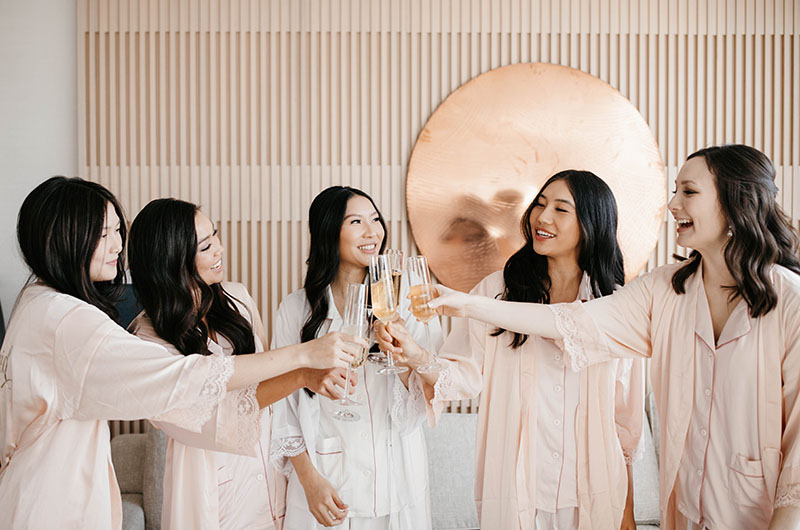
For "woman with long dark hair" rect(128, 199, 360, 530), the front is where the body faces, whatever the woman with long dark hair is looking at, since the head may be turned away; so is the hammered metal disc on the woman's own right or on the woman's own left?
on the woman's own left

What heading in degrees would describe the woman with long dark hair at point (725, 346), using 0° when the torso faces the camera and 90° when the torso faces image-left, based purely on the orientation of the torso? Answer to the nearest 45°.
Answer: approximately 45°

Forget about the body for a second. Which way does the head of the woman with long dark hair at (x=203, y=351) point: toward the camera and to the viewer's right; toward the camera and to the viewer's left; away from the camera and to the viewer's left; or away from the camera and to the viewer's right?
toward the camera and to the viewer's right

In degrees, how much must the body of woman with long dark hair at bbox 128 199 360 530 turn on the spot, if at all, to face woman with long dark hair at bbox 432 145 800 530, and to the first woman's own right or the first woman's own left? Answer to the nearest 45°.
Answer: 0° — they already face them

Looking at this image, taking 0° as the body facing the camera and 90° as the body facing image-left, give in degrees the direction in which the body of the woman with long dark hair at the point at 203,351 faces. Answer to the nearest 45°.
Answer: approximately 315°

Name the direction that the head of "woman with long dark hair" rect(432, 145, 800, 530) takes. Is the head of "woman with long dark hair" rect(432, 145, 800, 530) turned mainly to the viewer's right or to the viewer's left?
to the viewer's left
